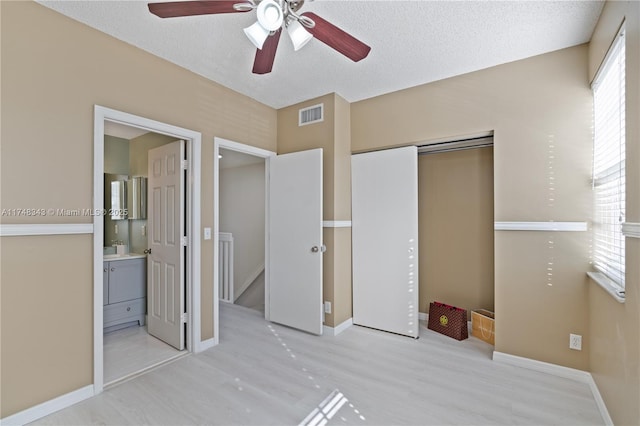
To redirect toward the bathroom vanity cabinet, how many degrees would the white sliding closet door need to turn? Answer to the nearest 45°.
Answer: approximately 45° to its right

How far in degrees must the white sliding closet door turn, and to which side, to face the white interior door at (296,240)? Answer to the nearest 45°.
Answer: approximately 45° to its right

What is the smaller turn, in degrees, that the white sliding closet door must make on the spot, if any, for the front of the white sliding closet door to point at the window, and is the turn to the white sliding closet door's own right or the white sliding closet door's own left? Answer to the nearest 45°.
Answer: approximately 90° to the white sliding closet door's own left

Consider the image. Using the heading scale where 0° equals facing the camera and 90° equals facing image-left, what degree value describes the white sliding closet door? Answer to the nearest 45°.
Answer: approximately 45°
